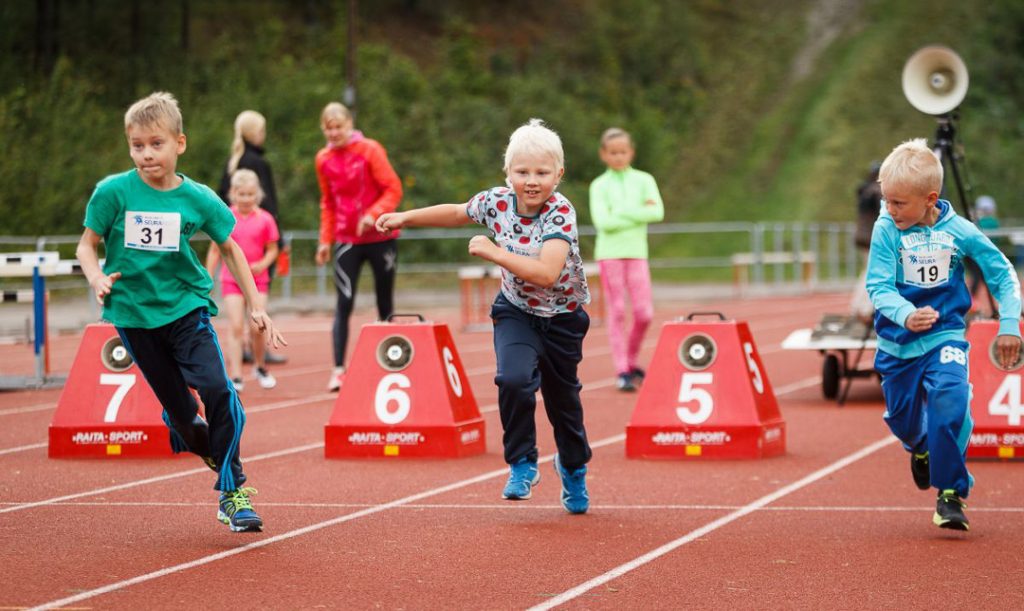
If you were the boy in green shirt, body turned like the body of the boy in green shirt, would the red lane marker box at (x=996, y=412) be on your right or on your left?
on your left

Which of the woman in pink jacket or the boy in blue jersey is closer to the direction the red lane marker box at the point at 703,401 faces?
the boy in blue jersey

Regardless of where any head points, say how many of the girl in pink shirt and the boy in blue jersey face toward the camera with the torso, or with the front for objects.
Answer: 2

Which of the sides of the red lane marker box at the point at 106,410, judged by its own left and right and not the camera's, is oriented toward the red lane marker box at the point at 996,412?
left

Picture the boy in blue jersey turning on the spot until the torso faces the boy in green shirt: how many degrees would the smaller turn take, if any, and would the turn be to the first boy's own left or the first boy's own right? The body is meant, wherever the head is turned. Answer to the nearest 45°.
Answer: approximately 90° to the first boy's own right

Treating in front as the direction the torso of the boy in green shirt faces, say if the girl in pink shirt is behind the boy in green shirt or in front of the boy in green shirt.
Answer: behind
